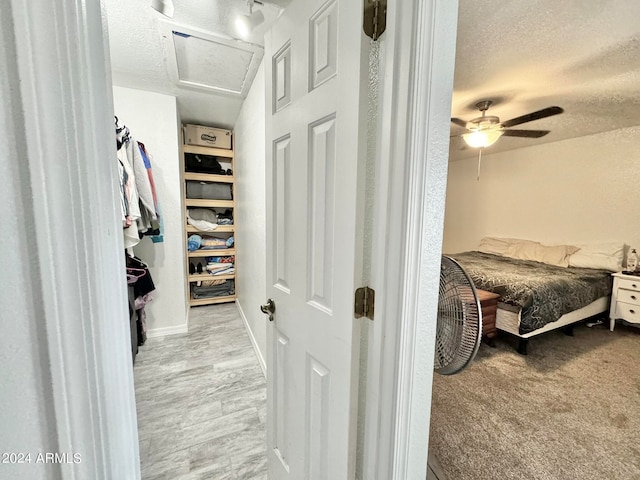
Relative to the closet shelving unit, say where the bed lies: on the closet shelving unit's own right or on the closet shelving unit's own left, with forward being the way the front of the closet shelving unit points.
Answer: on the closet shelving unit's own left

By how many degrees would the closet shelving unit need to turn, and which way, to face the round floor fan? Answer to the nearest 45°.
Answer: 0° — it already faces it

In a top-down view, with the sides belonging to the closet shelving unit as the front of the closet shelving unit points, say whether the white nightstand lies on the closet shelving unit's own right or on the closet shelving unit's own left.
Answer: on the closet shelving unit's own left

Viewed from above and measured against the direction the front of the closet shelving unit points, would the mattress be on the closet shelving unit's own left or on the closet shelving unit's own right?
on the closet shelving unit's own left

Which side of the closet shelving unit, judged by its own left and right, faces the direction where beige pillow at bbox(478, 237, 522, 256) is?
left

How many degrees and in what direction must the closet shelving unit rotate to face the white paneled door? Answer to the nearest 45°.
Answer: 0° — it already faces it

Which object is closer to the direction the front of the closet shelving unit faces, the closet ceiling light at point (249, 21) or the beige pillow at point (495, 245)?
the closet ceiling light

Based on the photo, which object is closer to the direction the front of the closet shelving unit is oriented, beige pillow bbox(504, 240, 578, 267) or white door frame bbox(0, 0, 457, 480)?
the white door frame

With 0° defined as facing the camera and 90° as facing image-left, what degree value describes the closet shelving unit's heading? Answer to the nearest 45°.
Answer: approximately 0°

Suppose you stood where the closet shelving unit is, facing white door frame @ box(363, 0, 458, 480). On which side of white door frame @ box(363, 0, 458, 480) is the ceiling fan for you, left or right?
left
